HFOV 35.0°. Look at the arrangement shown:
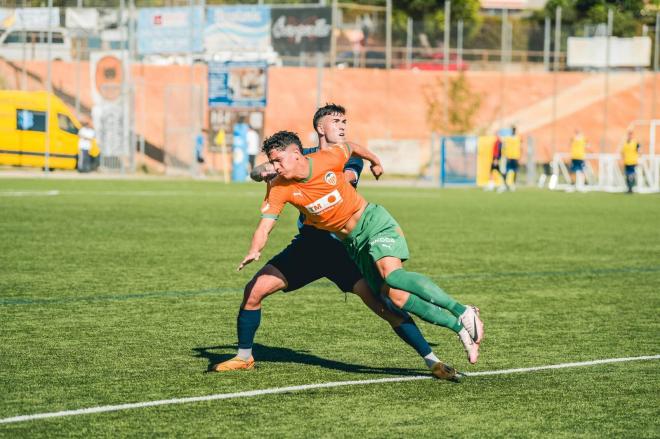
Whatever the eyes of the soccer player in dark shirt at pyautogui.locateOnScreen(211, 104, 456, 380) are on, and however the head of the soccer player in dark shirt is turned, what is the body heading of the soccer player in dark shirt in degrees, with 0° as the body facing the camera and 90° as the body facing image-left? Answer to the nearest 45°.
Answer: approximately 0°

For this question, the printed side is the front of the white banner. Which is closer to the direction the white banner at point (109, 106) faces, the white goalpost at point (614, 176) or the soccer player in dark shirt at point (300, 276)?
the soccer player in dark shirt

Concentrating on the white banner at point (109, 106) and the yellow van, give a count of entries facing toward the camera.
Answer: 1

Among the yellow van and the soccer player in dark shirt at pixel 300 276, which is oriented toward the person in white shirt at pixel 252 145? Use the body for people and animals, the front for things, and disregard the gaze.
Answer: the yellow van

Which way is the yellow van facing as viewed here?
to the viewer's right

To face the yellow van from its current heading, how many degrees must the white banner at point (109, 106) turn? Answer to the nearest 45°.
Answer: approximately 45° to its right

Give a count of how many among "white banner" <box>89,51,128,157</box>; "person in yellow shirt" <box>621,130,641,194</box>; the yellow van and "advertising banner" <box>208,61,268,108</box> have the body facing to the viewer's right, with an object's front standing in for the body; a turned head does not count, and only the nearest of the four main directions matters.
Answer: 1

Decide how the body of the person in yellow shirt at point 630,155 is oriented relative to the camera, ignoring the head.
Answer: toward the camera

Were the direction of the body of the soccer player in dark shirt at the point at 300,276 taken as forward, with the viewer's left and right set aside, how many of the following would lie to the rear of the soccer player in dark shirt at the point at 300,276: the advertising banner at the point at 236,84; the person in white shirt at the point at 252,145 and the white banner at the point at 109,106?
3

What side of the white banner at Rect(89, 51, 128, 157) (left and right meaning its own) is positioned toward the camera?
front

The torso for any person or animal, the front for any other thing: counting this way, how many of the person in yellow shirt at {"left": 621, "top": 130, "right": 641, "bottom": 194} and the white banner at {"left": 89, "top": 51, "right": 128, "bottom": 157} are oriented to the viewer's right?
0

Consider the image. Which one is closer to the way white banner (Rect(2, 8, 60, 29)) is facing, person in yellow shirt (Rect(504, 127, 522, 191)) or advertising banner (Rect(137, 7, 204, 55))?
the person in yellow shirt
